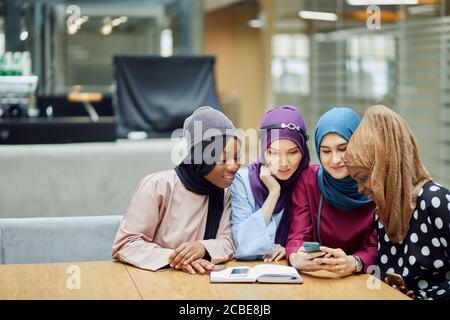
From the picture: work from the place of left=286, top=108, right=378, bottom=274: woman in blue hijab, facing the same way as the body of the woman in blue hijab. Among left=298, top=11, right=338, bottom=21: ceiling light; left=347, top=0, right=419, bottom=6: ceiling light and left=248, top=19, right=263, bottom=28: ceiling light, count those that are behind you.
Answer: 3

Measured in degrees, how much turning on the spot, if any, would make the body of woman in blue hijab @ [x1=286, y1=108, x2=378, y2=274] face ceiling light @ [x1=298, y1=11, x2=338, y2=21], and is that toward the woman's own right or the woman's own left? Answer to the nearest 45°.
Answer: approximately 180°

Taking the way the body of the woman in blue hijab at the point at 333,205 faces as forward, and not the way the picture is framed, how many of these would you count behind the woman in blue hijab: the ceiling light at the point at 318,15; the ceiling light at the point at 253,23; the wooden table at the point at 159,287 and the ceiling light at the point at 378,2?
3

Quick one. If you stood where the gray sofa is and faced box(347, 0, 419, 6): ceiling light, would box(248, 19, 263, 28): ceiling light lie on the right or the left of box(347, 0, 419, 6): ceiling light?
left

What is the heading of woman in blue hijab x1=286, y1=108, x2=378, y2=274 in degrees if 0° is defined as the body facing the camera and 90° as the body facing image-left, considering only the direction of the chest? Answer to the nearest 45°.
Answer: approximately 0°

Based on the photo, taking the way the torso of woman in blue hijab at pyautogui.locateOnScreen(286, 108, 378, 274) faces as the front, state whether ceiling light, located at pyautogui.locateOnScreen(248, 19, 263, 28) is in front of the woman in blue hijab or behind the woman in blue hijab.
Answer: behind

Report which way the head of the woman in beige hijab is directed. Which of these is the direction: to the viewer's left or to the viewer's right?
to the viewer's left

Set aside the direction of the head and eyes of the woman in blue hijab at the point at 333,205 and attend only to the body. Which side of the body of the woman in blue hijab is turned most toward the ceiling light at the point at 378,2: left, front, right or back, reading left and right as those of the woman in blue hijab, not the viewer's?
back
